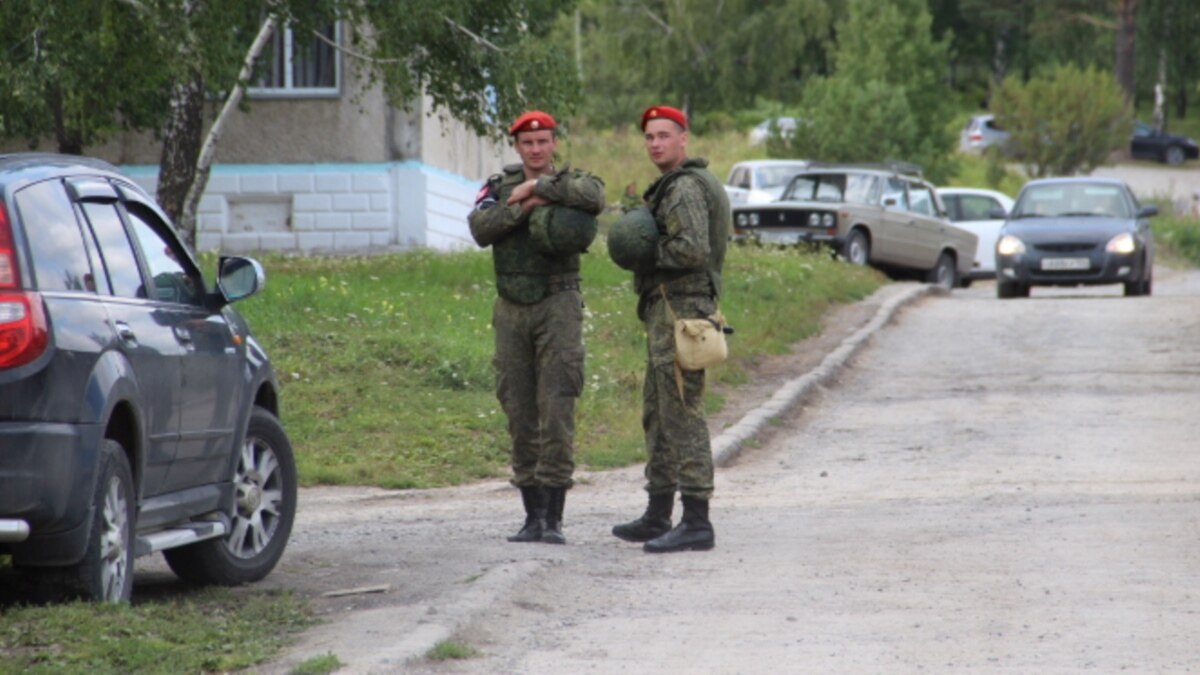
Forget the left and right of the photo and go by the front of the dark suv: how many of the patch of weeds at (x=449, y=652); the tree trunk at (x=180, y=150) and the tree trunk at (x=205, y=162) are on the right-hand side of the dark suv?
1

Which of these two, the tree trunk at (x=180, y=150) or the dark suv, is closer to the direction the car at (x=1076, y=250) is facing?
the dark suv

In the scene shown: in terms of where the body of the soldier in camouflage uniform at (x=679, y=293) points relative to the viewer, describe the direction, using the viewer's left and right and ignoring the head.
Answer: facing to the left of the viewer

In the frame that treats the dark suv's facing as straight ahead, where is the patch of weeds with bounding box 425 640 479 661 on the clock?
The patch of weeds is roughly at 3 o'clock from the dark suv.

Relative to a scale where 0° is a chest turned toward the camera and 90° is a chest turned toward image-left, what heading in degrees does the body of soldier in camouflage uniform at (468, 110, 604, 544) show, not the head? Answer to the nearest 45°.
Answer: approximately 0°

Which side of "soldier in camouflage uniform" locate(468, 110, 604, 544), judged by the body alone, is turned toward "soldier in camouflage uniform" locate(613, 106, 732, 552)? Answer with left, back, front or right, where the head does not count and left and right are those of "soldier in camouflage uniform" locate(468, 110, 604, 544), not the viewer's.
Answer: left

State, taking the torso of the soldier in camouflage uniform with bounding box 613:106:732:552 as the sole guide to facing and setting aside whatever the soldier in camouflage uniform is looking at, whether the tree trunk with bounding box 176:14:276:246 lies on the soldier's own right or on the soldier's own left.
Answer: on the soldier's own right
